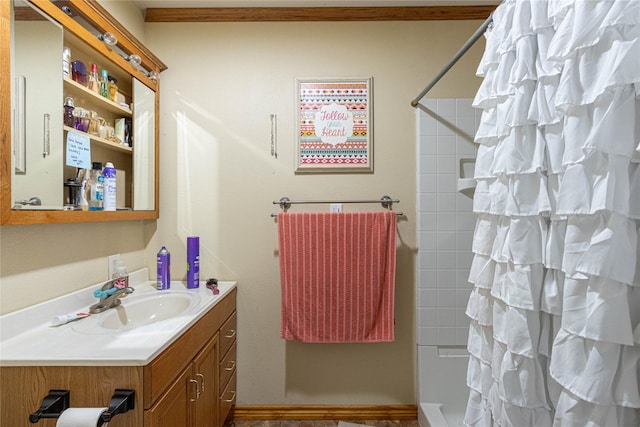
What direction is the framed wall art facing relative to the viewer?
toward the camera

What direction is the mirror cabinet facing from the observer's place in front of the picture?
facing the viewer and to the right of the viewer

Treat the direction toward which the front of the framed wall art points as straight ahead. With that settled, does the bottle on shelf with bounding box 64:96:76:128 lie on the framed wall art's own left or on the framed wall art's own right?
on the framed wall art's own right

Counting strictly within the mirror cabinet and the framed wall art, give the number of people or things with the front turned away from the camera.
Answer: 0

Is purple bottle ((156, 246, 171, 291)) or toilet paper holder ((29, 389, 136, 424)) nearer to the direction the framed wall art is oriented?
the toilet paper holder

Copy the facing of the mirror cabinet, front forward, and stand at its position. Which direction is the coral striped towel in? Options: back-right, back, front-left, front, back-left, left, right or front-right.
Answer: front-left

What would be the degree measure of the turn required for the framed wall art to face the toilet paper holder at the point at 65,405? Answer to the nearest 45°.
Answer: approximately 45° to its right

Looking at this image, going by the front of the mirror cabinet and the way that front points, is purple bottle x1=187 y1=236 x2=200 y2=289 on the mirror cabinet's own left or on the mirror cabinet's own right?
on the mirror cabinet's own left

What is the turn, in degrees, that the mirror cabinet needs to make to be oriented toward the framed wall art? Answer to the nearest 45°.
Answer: approximately 45° to its left

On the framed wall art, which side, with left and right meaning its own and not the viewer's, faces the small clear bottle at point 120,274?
right
